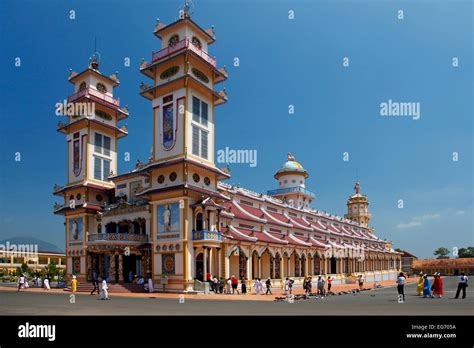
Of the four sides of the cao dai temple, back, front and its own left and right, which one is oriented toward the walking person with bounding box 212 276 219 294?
front
